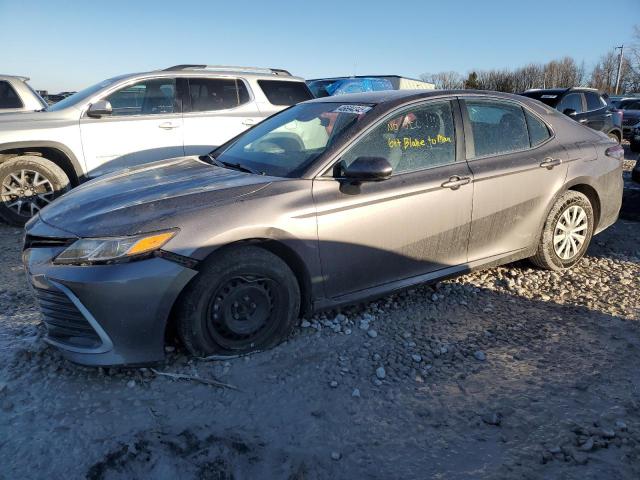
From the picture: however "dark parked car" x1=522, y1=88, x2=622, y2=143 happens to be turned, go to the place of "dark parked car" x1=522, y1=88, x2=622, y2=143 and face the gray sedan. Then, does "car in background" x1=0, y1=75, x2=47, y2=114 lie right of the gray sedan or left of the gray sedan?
right

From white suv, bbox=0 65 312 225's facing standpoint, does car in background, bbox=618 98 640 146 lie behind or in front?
behind

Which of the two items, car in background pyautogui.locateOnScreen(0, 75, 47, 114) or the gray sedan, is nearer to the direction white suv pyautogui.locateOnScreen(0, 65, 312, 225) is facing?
the car in background

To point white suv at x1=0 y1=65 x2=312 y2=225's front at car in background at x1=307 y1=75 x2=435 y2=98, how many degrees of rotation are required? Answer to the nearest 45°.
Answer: approximately 135° to its right

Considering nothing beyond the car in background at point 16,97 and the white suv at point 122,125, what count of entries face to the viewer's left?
2

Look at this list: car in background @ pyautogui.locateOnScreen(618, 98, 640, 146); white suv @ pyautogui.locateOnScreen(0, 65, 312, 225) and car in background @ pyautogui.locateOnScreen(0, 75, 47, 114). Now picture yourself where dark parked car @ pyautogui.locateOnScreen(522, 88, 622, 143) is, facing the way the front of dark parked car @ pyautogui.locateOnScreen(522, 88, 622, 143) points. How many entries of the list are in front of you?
2

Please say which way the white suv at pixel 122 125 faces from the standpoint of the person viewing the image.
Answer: facing to the left of the viewer

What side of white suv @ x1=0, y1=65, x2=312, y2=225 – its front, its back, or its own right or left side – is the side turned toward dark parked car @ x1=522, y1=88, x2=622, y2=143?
back

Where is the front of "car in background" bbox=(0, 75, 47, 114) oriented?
to the viewer's left
